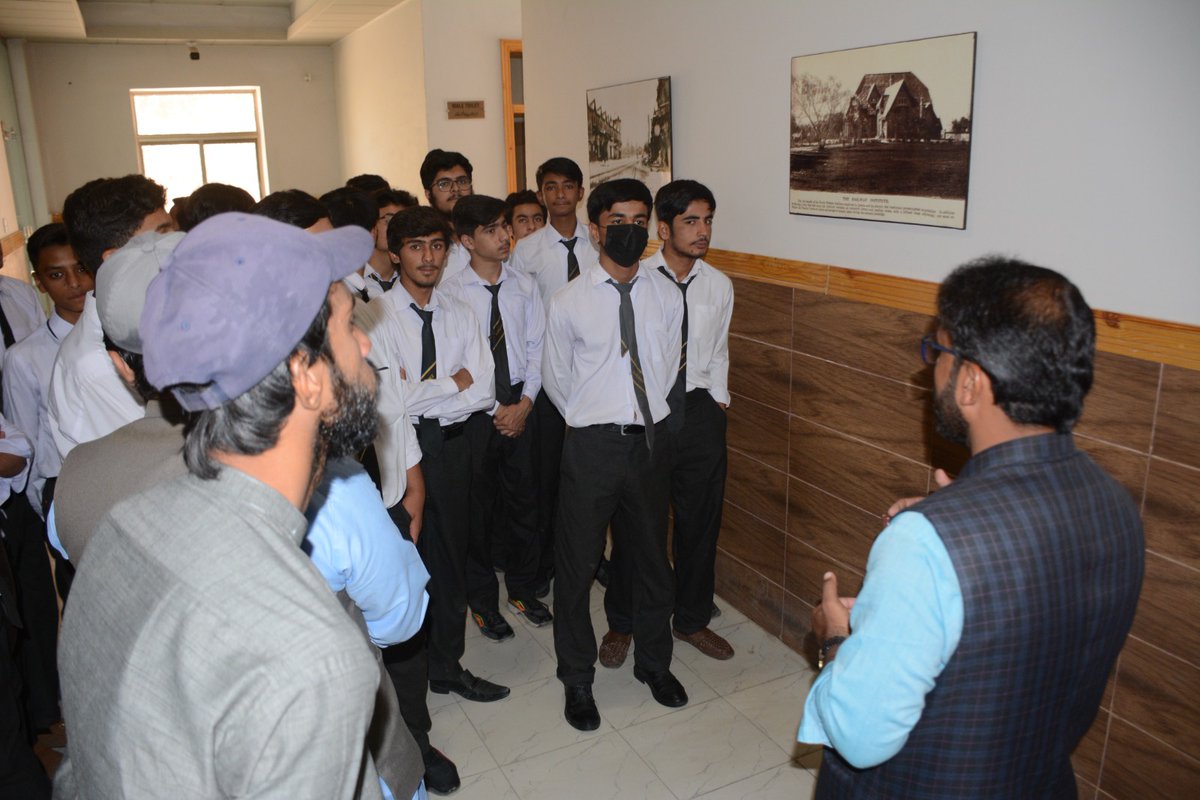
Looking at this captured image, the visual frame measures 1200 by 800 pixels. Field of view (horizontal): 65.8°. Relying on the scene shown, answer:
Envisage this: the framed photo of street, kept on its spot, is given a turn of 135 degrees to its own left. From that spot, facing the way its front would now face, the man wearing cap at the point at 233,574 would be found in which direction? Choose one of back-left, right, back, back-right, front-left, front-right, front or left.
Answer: right

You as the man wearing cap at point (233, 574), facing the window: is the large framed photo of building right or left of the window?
right

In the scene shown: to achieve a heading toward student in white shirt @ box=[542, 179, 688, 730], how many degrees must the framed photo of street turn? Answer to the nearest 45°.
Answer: approximately 45° to its left

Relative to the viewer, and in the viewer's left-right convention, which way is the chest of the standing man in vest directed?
facing away from the viewer and to the left of the viewer

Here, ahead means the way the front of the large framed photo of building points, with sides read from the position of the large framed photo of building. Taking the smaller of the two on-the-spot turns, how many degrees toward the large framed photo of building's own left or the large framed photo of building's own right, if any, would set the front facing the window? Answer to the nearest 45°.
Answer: approximately 90° to the large framed photo of building's own right

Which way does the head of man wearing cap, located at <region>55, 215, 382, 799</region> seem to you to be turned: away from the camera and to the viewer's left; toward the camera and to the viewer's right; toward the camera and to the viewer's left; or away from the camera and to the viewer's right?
away from the camera and to the viewer's right

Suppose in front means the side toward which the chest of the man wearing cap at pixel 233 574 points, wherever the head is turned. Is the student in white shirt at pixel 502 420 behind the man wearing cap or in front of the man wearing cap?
in front

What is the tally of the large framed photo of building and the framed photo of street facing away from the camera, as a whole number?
0

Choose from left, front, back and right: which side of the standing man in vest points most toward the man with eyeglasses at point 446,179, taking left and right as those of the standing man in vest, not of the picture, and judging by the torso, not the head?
front

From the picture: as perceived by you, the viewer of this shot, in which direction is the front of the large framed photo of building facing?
facing the viewer and to the left of the viewer

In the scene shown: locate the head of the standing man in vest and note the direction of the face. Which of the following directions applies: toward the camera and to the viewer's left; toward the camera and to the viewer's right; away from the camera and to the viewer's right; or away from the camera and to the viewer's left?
away from the camera and to the viewer's left

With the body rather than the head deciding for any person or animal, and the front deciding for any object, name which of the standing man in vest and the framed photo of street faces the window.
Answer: the standing man in vest

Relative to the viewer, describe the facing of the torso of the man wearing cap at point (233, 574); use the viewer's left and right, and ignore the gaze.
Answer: facing away from the viewer and to the right of the viewer

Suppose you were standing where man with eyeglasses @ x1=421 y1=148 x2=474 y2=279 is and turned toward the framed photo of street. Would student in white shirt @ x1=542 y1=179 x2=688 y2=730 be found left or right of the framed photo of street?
right

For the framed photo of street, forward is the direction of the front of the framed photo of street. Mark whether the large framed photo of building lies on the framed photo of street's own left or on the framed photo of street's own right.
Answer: on the framed photo of street's own left
